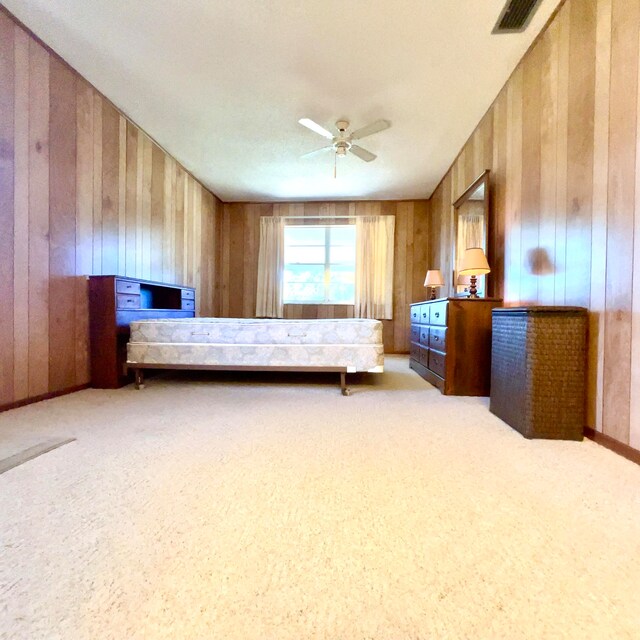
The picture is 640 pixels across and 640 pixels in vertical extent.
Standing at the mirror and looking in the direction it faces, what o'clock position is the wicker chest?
The wicker chest is roughly at 10 o'clock from the mirror.

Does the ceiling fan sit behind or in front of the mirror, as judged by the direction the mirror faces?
in front

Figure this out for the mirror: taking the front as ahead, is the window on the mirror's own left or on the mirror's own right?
on the mirror's own right

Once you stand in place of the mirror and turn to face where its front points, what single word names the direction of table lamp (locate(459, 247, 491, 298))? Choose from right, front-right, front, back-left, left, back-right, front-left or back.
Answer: front-left

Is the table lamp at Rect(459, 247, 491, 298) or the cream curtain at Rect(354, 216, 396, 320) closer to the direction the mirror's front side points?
the table lamp

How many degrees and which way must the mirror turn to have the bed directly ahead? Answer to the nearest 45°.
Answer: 0° — it already faces it

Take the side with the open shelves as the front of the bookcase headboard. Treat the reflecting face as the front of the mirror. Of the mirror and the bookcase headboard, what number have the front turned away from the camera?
0

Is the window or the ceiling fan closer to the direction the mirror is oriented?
the ceiling fan

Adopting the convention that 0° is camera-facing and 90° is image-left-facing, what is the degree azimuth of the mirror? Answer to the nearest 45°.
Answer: approximately 45°
